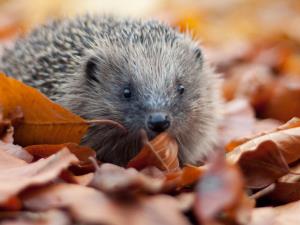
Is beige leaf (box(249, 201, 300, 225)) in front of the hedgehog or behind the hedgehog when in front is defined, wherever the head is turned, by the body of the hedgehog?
in front

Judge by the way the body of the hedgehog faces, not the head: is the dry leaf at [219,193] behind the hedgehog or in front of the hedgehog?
in front

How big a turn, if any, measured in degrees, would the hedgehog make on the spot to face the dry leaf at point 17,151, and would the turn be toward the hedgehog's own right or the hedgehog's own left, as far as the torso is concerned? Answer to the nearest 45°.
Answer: approximately 90° to the hedgehog's own right
